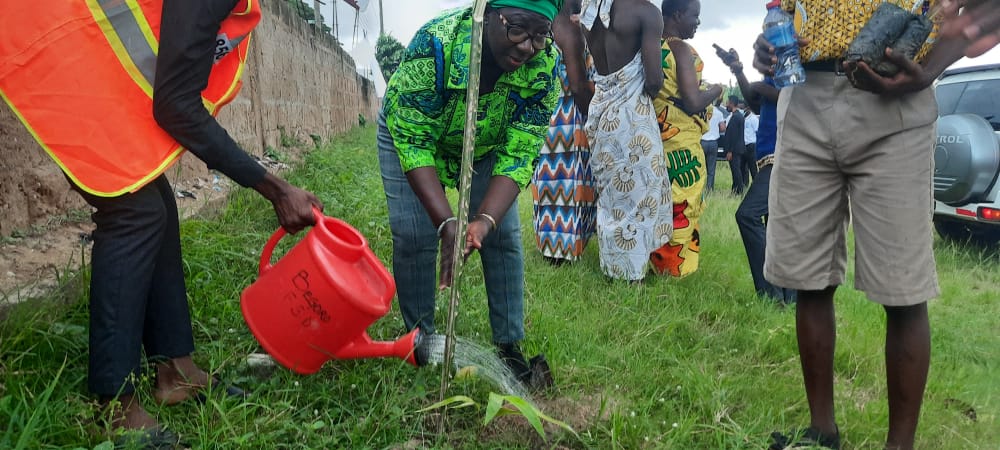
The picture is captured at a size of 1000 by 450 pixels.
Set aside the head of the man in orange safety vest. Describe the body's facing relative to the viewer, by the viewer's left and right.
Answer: facing to the right of the viewer

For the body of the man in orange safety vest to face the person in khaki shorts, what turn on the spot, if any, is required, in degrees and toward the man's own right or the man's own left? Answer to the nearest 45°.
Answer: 0° — they already face them

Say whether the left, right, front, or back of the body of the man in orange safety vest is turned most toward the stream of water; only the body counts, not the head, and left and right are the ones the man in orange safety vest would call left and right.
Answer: front

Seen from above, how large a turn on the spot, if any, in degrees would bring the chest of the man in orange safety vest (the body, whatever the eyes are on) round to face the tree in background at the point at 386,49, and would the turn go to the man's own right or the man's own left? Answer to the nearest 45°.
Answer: approximately 90° to the man's own left

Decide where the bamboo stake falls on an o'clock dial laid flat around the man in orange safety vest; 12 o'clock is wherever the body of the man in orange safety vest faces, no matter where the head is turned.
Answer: The bamboo stake is roughly at 1 o'clock from the man in orange safety vest.

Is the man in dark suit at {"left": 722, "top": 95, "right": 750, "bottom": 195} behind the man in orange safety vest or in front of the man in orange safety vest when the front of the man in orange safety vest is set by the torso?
in front

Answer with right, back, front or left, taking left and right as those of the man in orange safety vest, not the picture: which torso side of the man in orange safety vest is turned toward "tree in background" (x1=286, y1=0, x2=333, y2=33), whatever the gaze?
left

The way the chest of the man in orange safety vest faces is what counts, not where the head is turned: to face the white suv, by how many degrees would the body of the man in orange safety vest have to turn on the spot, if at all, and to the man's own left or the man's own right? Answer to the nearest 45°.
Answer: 0° — they already face it

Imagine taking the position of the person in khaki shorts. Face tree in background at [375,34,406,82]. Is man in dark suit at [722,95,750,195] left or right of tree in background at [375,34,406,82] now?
right
